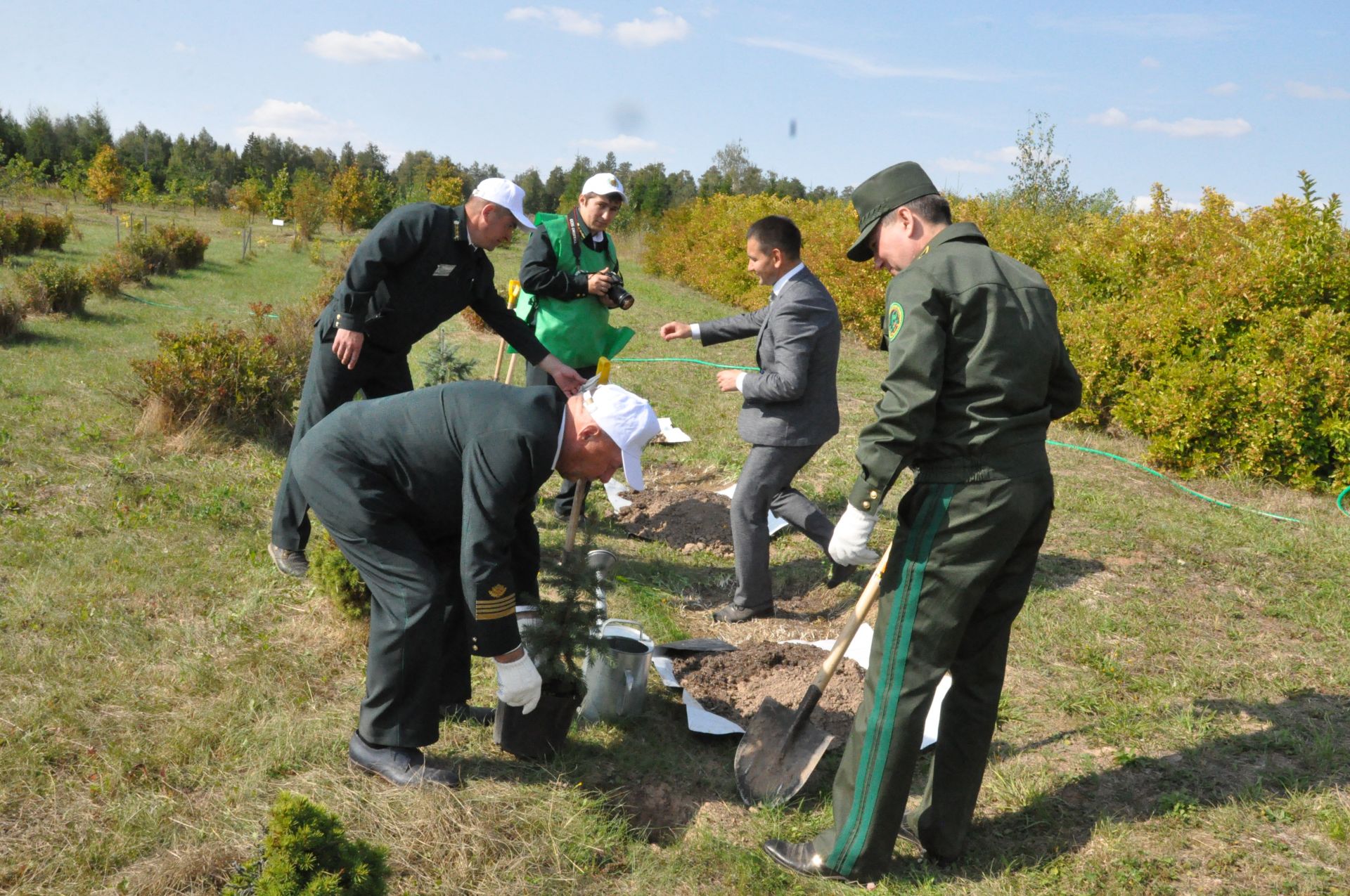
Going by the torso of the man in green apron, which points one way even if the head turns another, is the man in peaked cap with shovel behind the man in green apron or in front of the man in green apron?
in front

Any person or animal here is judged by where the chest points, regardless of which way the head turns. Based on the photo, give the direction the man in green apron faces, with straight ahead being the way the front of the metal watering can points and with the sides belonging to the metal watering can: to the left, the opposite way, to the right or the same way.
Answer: the opposite way

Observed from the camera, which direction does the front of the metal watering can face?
facing away from the viewer and to the left of the viewer

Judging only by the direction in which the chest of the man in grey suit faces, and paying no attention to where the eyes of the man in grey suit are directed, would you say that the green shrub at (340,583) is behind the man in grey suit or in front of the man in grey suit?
in front

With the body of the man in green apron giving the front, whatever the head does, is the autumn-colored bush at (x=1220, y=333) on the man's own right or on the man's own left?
on the man's own left

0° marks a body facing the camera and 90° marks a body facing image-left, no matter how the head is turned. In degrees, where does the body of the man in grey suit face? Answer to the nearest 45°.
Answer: approximately 90°

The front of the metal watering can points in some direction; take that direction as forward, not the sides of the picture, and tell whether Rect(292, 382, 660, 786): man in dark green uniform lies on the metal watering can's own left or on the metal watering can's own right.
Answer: on the metal watering can's own left

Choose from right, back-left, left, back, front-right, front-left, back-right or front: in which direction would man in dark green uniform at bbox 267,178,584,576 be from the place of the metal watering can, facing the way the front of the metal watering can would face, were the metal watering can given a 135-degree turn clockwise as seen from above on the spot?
back-left

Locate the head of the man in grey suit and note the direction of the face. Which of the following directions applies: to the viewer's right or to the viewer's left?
to the viewer's left

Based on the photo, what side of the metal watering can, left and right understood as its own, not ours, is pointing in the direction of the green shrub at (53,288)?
front

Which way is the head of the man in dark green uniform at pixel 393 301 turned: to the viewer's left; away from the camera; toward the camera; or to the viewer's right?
to the viewer's right

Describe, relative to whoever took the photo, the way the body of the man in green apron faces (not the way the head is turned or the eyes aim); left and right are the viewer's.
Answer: facing the viewer and to the right of the viewer

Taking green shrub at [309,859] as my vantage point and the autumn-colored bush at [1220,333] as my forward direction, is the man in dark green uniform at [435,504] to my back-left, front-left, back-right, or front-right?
front-left

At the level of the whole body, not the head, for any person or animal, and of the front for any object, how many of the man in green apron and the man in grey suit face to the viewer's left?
1

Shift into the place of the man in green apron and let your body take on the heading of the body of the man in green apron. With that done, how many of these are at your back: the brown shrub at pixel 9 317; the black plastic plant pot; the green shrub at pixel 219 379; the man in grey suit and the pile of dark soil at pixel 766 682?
2

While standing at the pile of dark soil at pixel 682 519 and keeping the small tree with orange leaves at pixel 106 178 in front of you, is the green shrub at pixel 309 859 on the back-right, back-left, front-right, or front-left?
back-left
